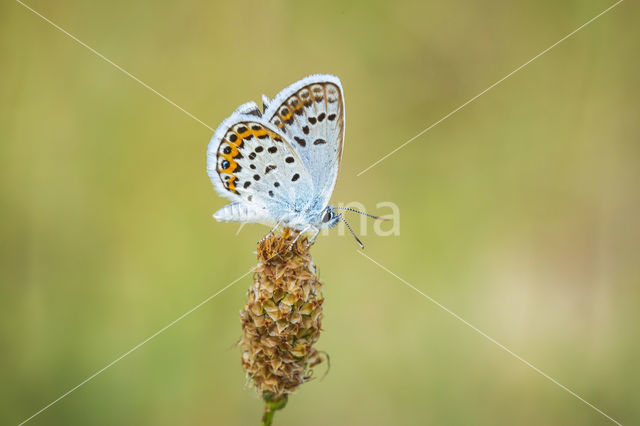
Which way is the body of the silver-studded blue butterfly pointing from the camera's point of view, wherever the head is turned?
to the viewer's right
